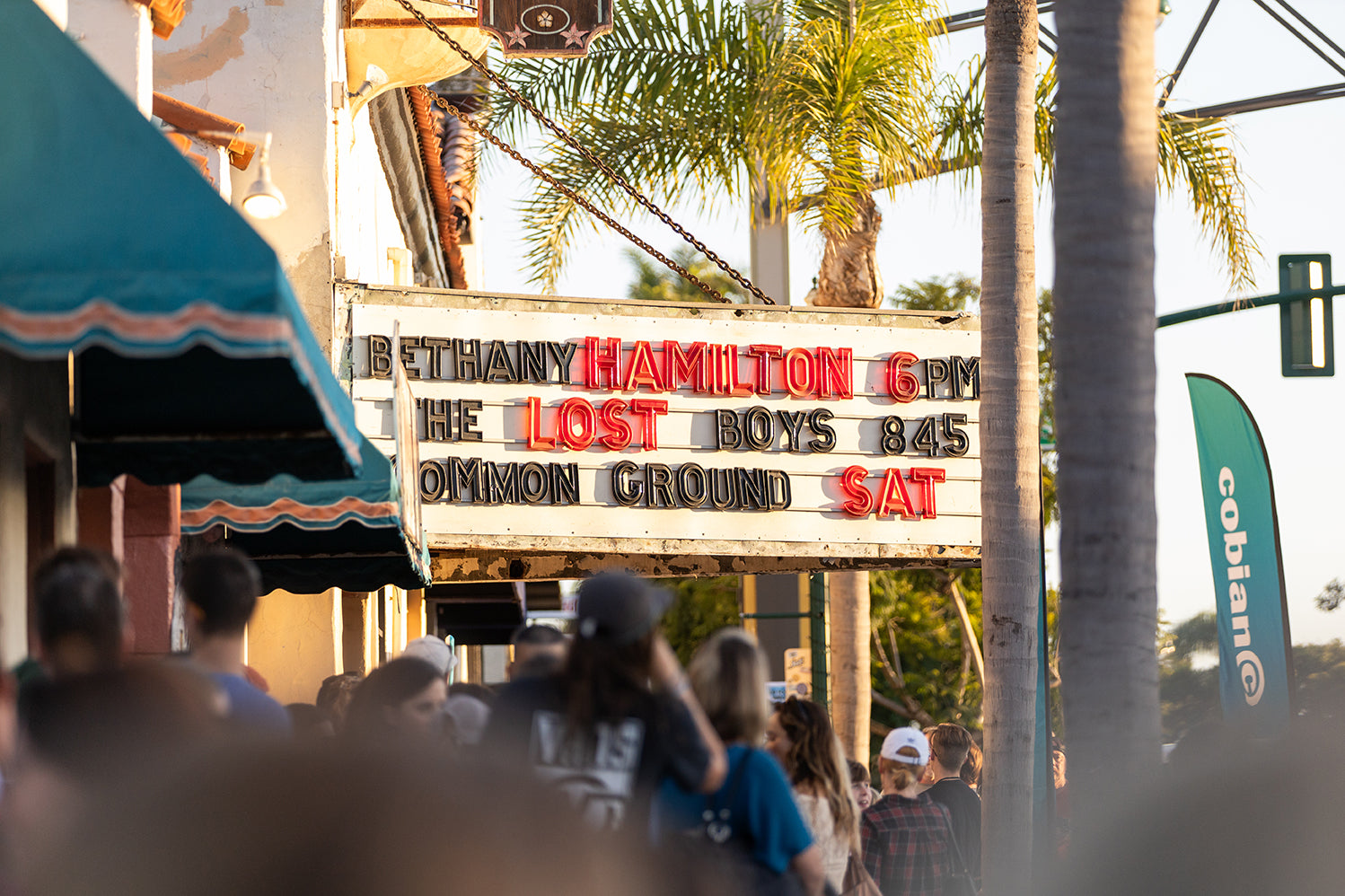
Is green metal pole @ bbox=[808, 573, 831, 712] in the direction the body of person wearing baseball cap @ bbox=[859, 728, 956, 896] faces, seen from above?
yes

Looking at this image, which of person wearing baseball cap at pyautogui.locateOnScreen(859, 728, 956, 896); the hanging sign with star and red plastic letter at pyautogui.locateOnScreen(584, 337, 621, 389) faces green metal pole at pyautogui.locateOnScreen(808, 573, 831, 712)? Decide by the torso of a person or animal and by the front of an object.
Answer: the person wearing baseball cap

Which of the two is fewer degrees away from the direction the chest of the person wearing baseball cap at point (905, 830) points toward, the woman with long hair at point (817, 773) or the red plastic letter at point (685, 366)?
the red plastic letter

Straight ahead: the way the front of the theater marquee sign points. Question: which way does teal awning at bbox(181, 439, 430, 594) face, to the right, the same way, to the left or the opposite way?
to the left

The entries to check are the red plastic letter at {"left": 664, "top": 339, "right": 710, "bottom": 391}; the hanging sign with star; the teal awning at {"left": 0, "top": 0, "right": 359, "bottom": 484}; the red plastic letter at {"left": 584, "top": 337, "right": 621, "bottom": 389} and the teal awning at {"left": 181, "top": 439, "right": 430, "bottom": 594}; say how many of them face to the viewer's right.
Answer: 2

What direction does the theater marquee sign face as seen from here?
toward the camera

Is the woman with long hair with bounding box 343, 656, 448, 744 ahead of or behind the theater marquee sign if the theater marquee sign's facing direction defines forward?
ahead

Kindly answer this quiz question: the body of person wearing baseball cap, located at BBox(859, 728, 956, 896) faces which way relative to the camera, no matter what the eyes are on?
away from the camera

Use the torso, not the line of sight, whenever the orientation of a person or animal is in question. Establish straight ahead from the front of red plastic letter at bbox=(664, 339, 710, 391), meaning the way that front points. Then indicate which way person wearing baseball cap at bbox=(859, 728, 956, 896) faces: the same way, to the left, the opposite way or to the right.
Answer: the opposite way

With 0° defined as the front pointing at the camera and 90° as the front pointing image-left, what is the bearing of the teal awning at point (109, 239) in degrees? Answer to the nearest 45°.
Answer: approximately 270°

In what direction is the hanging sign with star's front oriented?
toward the camera

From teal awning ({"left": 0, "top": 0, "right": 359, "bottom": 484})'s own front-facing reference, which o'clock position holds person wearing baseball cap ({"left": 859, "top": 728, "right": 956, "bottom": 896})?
The person wearing baseball cap is roughly at 11 o'clock from the teal awning.

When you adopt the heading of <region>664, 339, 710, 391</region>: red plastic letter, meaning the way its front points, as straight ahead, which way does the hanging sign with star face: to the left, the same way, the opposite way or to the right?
the same way

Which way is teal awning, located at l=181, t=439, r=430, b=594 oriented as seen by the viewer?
to the viewer's right

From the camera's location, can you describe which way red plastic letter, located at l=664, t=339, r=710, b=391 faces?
facing the viewer

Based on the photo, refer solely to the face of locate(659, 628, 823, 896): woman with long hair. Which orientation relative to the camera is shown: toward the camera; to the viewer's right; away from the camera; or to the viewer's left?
away from the camera

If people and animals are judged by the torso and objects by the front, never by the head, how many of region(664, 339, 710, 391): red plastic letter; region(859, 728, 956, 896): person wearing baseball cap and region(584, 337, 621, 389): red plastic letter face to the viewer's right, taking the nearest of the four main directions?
0

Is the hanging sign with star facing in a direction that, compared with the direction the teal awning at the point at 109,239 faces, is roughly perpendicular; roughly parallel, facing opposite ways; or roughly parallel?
roughly perpendicular

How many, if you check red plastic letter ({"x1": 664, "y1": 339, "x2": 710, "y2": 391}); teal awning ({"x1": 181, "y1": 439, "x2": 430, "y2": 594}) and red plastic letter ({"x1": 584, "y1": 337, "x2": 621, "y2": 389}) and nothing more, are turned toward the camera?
2

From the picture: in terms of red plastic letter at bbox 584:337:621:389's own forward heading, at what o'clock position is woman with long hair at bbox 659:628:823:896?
The woman with long hair is roughly at 12 o'clock from the red plastic letter.
